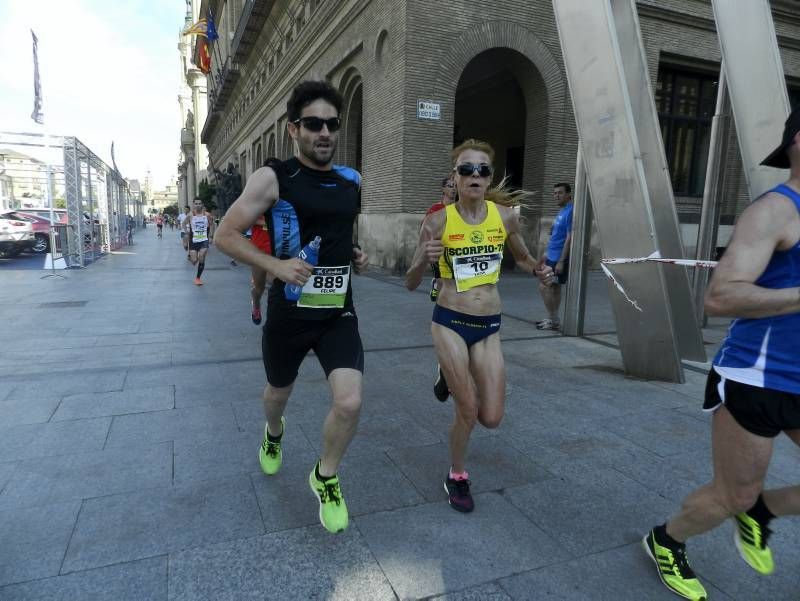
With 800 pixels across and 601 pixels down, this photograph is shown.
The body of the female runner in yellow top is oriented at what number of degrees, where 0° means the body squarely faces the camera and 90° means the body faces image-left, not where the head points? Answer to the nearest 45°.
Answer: approximately 0°

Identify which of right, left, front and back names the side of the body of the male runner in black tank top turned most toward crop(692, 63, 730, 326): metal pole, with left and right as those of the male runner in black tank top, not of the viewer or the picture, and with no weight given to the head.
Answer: left

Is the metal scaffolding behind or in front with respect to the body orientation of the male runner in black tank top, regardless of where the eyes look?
behind

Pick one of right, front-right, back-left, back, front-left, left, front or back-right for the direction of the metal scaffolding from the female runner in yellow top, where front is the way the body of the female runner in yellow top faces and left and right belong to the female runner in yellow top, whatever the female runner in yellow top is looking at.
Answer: back-right

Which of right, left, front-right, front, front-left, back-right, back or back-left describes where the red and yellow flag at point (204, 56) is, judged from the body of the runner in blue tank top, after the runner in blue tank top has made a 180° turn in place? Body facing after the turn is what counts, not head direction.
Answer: front

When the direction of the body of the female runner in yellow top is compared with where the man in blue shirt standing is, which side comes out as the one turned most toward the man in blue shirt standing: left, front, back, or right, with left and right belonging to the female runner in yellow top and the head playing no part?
back

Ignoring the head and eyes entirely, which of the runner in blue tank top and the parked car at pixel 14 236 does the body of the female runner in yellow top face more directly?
the runner in blue tank top

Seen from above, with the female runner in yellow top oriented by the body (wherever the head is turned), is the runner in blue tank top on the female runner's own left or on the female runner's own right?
on the female runner's own left
